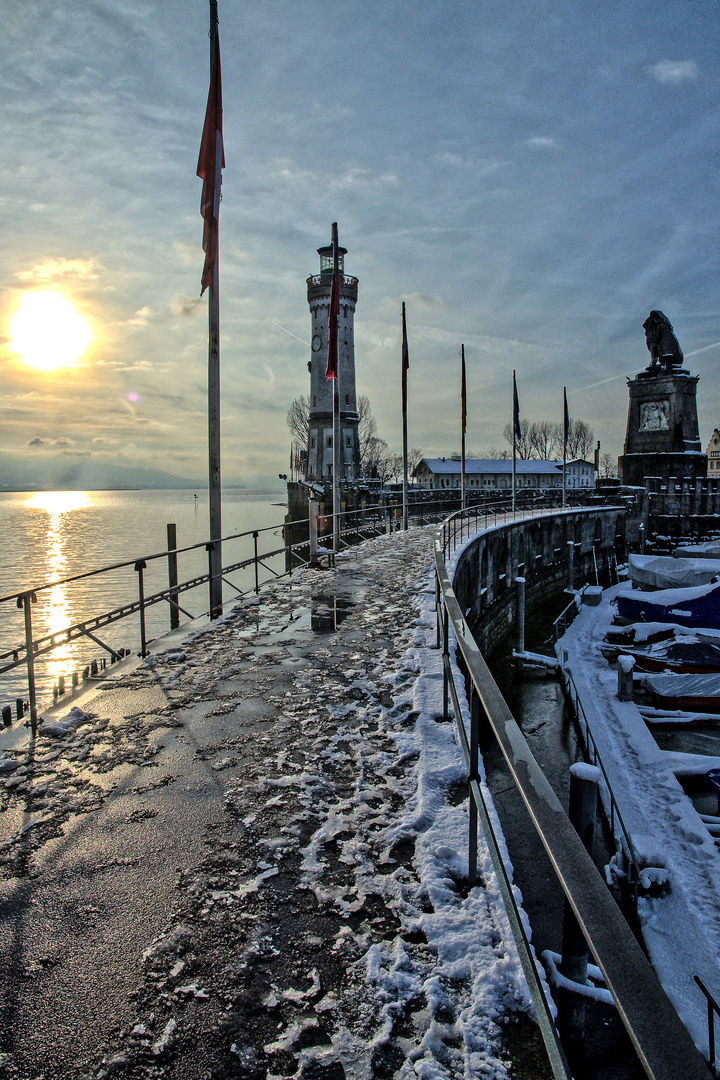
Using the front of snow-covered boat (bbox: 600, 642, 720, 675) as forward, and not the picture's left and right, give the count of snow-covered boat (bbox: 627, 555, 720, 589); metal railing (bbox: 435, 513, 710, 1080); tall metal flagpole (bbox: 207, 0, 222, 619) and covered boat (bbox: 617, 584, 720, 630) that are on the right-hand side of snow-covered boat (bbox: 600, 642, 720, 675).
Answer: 2

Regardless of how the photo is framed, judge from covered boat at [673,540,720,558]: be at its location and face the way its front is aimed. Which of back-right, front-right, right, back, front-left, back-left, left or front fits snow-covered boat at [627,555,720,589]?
left

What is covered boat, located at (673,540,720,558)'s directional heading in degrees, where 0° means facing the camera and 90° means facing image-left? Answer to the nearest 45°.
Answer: approximately 90°

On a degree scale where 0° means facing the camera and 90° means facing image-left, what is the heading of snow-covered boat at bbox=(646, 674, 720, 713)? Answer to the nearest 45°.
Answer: approximately 90°

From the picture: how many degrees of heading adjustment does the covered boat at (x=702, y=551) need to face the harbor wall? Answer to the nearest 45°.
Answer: approximately 45° to its left

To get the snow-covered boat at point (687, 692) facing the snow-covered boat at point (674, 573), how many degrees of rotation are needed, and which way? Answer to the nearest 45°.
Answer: approximately 90° to its right

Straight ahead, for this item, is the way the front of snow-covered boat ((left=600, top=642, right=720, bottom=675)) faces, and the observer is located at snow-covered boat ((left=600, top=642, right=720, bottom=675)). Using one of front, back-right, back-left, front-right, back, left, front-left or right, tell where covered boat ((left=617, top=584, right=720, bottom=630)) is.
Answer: right

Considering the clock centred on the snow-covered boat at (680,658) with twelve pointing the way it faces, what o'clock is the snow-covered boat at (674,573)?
the snow-covered boat at (674,573) is roughly at 3 o'clock from the snow-covered boat at (680,658).

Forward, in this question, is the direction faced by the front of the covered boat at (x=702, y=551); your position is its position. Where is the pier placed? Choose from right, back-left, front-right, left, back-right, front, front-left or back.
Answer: left

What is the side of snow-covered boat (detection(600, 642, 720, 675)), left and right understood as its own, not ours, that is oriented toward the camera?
left

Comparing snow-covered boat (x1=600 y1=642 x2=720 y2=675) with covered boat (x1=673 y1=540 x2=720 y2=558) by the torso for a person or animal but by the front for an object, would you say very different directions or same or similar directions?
same or similar directions

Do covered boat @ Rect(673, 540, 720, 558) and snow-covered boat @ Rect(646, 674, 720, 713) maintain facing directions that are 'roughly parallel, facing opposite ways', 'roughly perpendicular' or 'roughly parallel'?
roughly parallel
